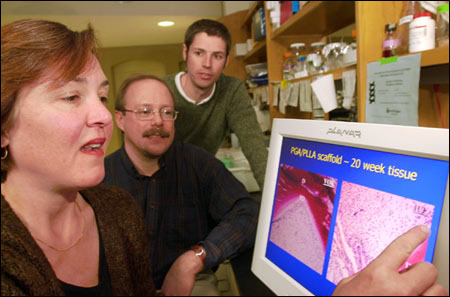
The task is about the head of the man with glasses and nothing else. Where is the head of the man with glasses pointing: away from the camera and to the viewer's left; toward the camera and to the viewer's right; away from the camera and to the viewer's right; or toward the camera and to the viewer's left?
toward the camera and to the viewer's right

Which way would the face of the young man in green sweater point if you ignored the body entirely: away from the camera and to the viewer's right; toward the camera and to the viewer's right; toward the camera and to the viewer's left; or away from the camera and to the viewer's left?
toward the camera and to the viewer's right

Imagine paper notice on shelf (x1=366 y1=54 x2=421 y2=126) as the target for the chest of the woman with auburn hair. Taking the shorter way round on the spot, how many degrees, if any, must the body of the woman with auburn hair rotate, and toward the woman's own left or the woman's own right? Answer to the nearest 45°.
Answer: approximately 45° to the woman's own left

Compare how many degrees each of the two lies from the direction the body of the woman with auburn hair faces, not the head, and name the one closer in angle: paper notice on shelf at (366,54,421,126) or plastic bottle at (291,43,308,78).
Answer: the paper notice on shelf

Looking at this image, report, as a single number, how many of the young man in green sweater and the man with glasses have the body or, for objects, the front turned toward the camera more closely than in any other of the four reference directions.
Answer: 2

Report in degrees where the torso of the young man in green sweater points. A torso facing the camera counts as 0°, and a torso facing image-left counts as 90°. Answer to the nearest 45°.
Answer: approximately 0°
